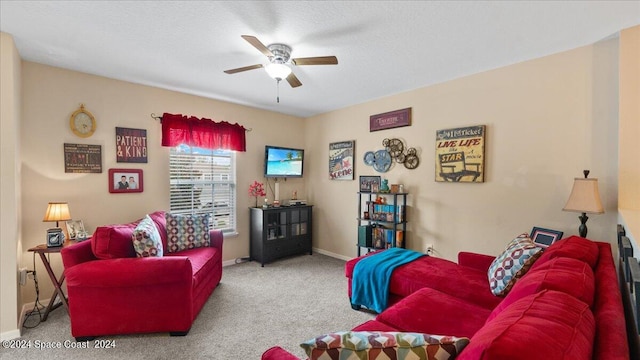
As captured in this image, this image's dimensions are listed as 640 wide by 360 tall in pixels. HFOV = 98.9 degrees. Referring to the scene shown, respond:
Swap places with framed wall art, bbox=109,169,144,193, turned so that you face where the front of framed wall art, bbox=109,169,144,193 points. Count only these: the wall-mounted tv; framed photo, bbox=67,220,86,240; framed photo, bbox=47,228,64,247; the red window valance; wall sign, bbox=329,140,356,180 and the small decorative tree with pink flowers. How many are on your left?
4

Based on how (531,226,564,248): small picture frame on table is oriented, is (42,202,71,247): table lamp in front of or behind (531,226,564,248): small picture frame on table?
in front

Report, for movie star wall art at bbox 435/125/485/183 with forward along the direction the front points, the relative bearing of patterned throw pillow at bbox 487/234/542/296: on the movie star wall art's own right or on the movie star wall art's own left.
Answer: on the movie star wall art's own left

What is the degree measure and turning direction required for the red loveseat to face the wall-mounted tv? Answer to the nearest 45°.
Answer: approximately 45° to its left

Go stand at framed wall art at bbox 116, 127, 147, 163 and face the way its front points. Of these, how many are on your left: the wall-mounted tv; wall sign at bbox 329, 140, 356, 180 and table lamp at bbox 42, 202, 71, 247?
2

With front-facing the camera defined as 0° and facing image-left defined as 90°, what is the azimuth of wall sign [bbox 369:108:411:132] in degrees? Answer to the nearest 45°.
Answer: approximately 45°

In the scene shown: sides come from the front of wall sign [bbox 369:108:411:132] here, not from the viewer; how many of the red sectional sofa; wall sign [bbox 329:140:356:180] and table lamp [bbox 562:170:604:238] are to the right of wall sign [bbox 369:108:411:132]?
1
